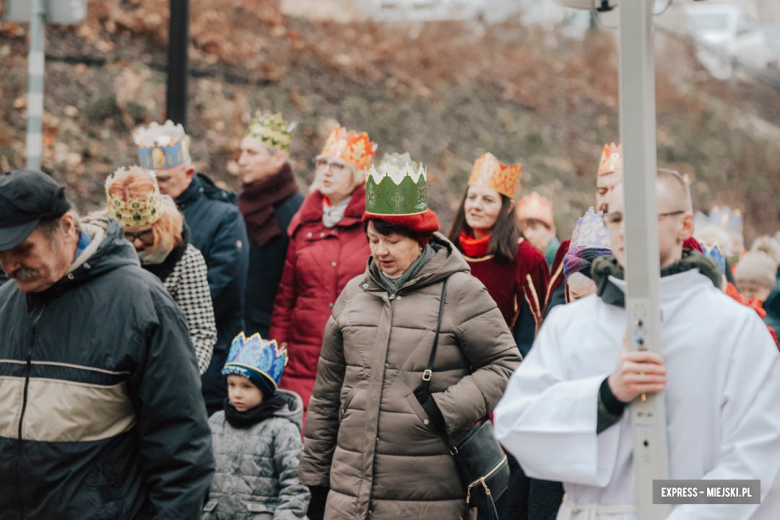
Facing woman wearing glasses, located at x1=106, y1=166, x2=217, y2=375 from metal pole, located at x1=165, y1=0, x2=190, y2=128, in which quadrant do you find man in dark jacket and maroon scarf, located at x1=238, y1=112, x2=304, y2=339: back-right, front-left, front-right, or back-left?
front-left

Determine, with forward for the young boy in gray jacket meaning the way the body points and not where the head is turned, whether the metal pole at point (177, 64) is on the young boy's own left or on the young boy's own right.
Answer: on the young boy's own right

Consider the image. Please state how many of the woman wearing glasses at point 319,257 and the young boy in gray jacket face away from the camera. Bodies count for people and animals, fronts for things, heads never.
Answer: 0

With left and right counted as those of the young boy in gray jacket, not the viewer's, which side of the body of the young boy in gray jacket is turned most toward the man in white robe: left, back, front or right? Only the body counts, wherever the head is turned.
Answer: left

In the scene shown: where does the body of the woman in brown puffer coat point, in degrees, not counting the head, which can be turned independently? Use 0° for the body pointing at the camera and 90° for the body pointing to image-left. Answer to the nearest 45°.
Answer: approximately 45°

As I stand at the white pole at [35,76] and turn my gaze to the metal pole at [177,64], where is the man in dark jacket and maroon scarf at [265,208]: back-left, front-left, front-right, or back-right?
front-right

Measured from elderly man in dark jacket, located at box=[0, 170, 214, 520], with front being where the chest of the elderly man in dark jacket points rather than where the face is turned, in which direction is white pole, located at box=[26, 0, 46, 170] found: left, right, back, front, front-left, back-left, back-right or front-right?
back-right

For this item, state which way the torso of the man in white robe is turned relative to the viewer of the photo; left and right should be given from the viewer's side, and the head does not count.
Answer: facing the viewer and to the left of the viewer

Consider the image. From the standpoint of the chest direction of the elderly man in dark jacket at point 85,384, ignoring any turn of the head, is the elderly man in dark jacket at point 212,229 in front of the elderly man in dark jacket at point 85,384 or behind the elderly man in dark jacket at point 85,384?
behind

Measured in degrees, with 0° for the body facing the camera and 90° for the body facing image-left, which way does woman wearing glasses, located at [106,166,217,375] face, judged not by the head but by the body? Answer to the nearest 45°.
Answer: approximately 45°

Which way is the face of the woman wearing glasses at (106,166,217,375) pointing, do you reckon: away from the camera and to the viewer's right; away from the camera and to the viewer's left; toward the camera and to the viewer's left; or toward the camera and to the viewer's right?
toward the camera and to the viewer's left

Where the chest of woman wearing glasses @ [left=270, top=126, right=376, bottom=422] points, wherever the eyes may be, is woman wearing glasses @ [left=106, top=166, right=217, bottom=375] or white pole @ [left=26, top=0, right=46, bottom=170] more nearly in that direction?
the woman wearing glasses

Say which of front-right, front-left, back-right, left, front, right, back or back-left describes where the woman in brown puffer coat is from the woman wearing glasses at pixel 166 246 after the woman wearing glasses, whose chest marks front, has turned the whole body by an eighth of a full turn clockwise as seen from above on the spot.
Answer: back-left

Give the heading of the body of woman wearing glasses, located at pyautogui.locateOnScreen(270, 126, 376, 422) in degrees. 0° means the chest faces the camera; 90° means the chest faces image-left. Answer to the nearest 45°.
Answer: approximately 45°
